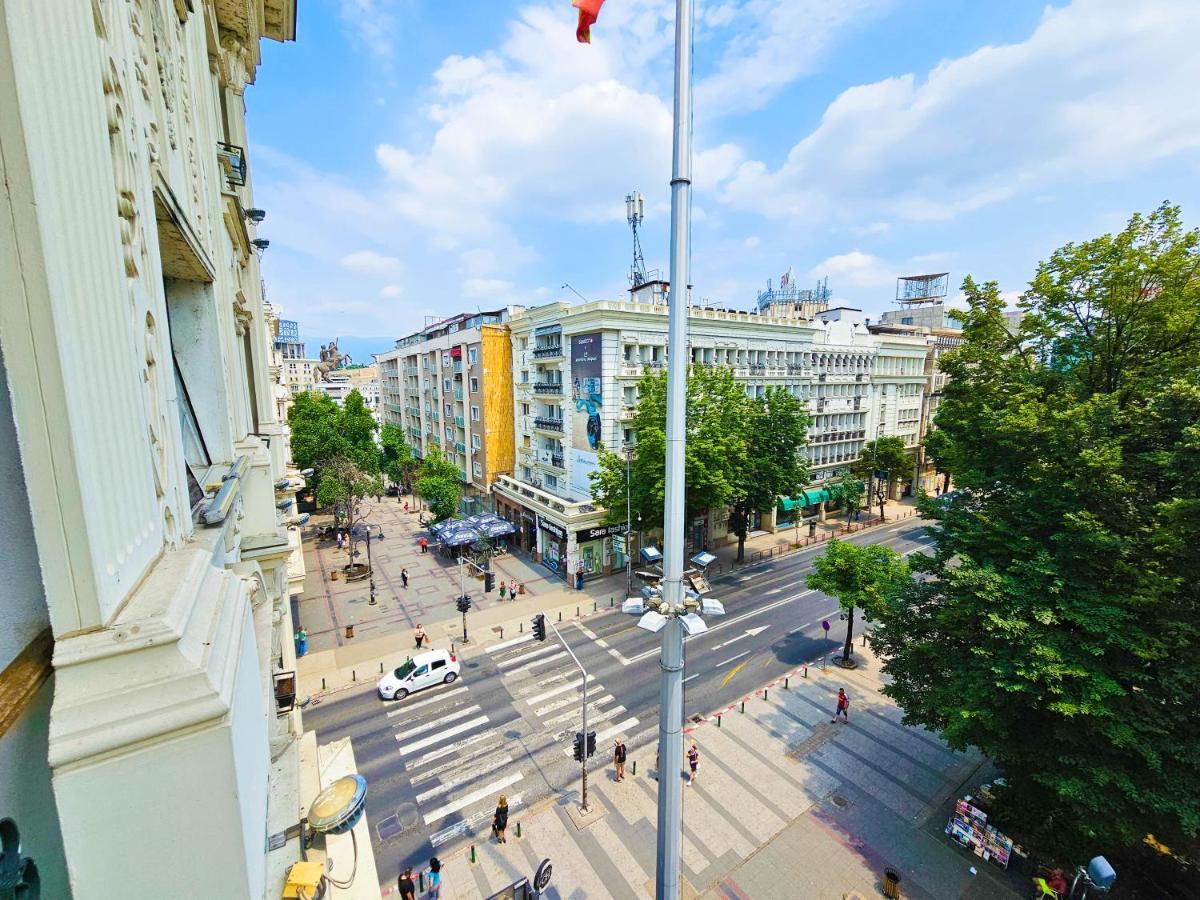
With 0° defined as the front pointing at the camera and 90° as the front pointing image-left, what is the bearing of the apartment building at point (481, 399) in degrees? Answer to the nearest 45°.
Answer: approximately 45°

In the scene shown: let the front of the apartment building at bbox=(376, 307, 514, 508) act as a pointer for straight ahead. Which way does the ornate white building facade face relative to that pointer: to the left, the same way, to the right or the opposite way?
the opposite way

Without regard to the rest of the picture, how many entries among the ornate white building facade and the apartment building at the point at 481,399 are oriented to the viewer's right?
1

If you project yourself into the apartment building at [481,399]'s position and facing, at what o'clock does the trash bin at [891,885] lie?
The trash bin is roughly at 10 o'clock from the apartment building.

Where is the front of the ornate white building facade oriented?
to the viewer's right

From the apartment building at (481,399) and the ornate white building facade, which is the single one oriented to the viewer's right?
the ornate white building facade

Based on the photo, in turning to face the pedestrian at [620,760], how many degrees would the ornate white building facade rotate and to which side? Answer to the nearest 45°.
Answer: approximately 45° to its left
